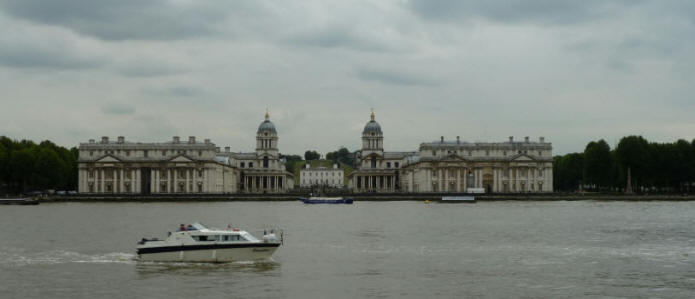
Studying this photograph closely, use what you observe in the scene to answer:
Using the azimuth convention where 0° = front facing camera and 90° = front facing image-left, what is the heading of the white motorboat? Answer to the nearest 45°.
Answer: approximately 270°

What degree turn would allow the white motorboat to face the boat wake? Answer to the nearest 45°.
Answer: approximately 135° to its left
